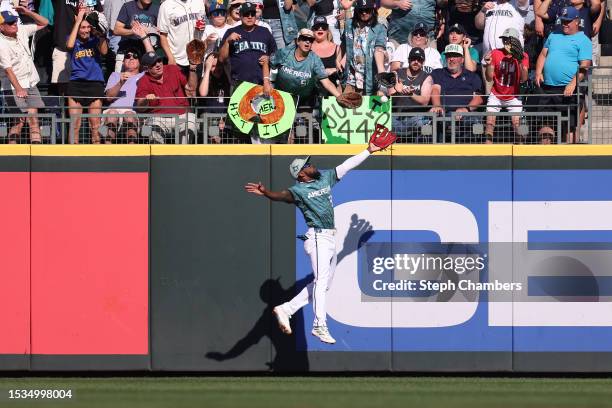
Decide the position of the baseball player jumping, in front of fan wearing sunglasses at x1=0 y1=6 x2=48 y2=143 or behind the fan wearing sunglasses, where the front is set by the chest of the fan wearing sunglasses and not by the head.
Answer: in front

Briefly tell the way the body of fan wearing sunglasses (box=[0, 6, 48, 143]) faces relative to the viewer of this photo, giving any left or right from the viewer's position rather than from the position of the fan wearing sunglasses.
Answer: facing the viewer and to the right of the viewer

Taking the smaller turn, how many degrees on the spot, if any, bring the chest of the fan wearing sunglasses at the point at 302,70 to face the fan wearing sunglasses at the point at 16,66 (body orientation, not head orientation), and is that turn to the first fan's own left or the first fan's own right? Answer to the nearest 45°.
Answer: approximately 90° to the first fan's own right

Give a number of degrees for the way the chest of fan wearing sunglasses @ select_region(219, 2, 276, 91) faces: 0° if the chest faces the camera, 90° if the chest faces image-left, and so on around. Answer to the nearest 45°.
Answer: approximately 0°

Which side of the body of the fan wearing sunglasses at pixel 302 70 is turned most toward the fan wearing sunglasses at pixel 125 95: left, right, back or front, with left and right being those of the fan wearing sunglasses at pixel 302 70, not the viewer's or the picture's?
right

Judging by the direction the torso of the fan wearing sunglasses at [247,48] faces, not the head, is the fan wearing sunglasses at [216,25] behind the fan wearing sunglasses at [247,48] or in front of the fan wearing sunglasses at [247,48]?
behind

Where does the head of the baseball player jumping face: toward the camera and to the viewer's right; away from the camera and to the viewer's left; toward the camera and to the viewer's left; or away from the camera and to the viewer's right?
toward the camera and to the viewer's right
